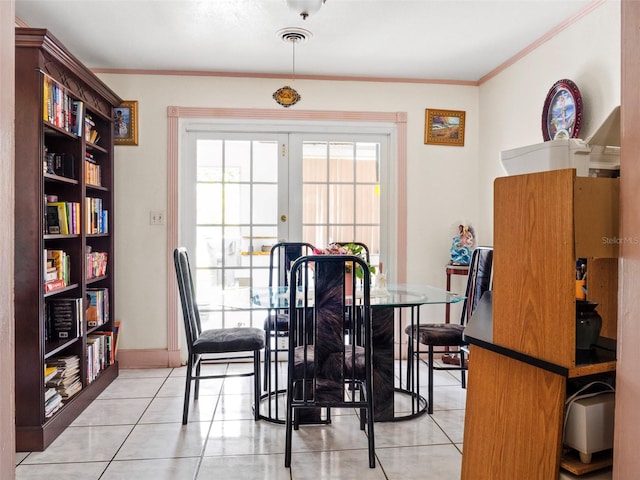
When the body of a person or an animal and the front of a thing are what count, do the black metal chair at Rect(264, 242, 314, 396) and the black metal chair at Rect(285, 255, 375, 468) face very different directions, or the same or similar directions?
very different directions

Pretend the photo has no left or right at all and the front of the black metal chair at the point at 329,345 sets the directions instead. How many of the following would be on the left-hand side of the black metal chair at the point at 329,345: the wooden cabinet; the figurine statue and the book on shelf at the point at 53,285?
1

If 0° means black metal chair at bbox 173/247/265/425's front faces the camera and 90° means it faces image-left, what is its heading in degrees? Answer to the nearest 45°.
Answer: approximately 270°

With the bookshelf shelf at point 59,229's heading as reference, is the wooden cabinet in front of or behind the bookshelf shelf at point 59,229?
in front

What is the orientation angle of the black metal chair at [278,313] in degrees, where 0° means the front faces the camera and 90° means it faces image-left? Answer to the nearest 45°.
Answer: approximately 0°

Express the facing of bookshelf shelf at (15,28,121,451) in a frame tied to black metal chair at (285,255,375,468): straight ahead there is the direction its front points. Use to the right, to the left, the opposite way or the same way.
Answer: to the right

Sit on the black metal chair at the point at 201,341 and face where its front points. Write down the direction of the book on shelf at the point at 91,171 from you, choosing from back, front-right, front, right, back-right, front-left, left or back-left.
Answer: back-left

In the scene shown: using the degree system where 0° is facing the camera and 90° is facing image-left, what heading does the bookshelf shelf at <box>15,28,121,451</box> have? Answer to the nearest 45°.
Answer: approximately 315°

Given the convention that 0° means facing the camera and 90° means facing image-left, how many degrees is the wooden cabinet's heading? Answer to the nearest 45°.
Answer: approximately 135°

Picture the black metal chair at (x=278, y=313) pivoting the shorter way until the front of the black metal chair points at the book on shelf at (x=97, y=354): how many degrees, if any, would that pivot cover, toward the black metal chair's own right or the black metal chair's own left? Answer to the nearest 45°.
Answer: approximately 90° to the black metal chair's own right

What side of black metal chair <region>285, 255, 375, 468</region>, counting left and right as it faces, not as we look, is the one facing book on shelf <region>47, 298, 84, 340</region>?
left

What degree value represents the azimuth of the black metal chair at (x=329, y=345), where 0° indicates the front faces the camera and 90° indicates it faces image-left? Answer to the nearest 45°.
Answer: approximately 180°
